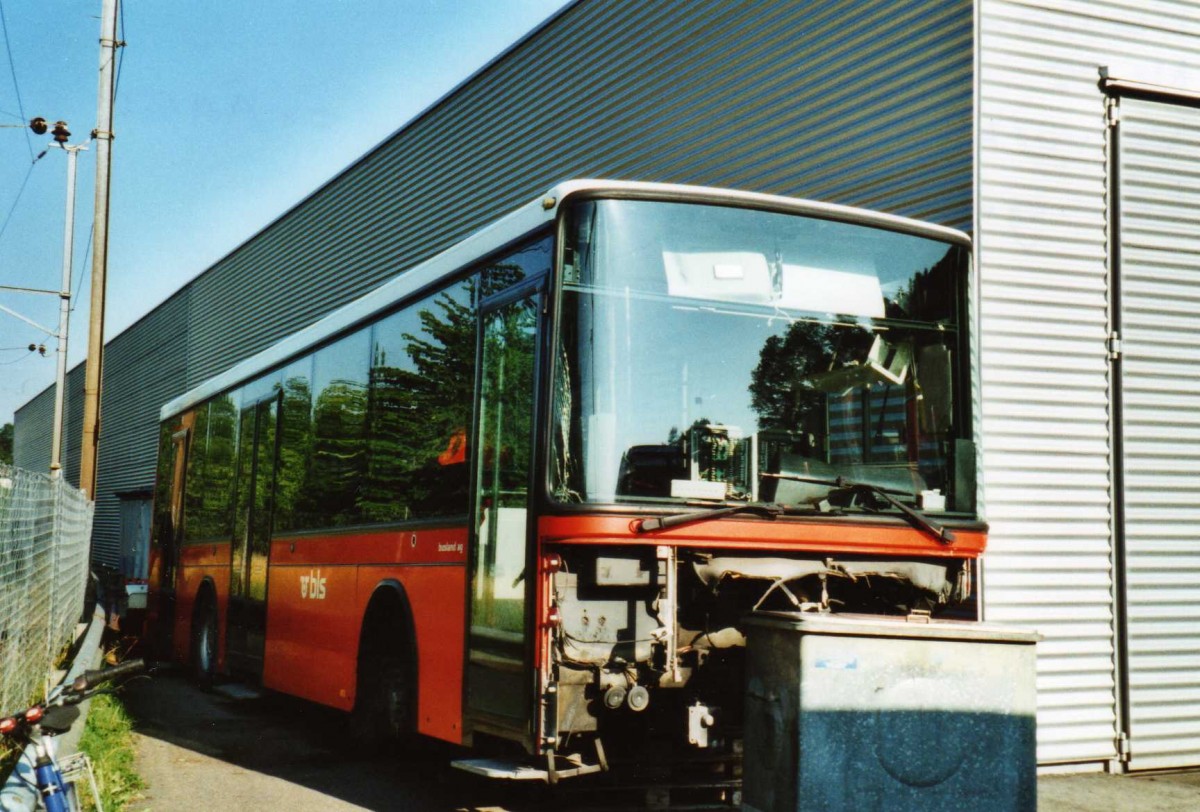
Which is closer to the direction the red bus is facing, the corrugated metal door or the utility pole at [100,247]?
the corrugated metal door

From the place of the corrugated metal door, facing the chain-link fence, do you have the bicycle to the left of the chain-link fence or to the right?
left

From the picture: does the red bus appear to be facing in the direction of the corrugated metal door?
no

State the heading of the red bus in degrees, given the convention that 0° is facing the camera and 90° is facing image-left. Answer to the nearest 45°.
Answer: approximately 315°

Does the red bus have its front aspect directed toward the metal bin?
yes

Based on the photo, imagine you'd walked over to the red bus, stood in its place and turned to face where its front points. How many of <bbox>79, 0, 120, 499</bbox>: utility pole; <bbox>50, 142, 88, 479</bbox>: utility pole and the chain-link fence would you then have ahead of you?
0

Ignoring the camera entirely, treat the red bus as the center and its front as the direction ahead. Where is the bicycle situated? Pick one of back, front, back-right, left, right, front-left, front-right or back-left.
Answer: right

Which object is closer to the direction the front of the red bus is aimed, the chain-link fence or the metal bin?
the metal bin

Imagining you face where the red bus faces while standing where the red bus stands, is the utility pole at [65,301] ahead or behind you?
behind

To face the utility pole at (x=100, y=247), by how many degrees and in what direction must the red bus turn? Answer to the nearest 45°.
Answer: approximately 180°

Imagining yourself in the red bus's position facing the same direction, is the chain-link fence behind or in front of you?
behind

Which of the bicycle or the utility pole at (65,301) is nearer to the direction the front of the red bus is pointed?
the bicycle
